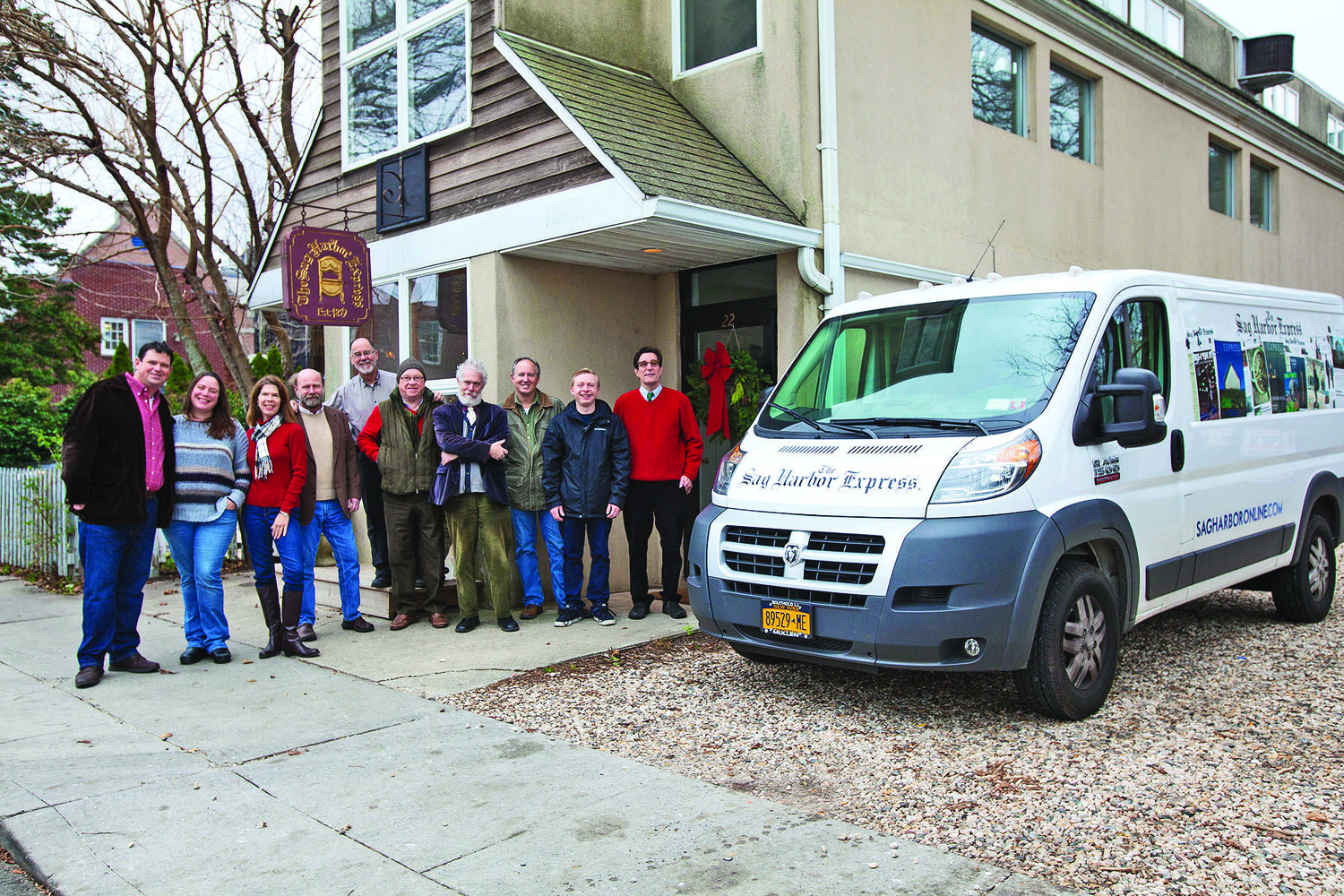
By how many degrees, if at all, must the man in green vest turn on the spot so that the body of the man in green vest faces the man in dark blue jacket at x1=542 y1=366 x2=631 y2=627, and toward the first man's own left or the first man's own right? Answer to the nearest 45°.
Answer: approximately 90° to the first man's own left

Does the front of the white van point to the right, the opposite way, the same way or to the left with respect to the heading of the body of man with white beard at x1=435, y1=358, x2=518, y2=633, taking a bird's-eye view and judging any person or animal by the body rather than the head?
to the right

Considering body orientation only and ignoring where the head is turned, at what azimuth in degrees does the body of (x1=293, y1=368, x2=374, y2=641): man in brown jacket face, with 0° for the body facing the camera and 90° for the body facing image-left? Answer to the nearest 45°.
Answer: approximately 0°

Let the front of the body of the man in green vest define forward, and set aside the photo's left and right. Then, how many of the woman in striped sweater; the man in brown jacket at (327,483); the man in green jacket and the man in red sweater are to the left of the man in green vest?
2

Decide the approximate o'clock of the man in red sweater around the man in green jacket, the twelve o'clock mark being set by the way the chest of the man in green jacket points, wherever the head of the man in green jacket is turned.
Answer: The man in red sweater is roughly at 9 o'clock from the man in green jacket.
